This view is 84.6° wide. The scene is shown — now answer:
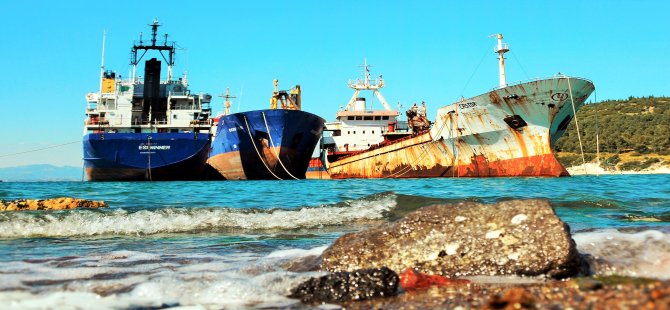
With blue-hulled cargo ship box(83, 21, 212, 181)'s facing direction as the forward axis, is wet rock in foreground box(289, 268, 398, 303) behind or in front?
behind

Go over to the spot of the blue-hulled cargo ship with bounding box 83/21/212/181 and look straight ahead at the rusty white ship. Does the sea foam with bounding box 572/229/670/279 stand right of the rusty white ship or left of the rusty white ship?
right

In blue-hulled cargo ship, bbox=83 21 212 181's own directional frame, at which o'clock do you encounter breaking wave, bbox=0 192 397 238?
The breaking wave is roughly at 6 o'clock from the blue-hulled cargo ship.

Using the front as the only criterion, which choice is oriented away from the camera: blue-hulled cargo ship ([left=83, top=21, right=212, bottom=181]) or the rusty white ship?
the blue-hulled cargo ship

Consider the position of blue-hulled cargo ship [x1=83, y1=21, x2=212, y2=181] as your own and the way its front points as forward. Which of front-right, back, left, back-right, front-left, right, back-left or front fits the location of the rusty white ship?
back-right

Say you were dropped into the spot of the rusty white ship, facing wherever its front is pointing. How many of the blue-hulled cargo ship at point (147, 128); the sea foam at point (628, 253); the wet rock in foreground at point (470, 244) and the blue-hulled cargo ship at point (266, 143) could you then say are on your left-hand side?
0

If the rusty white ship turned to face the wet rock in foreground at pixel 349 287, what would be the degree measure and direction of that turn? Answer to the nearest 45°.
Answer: approximately 45° to its right

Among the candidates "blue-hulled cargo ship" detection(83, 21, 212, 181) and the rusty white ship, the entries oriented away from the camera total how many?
1

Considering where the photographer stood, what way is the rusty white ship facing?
facing the viewer and to the right of the viewer

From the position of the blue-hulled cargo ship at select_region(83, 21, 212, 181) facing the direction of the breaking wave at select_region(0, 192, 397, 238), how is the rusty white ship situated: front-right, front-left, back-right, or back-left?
front-left

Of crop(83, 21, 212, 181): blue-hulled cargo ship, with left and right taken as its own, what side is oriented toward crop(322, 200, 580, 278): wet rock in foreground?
back

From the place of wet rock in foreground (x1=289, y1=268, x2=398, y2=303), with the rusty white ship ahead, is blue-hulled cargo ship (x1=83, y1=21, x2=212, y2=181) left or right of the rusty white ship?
left

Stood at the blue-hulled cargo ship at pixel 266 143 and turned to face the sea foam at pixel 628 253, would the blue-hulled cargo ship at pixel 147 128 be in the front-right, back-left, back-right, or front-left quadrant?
back-right

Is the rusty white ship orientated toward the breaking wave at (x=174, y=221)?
no

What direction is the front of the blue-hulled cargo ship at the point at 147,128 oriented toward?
away from the camera

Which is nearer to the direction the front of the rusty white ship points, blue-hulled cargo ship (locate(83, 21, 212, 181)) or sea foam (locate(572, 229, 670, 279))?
the sea foam

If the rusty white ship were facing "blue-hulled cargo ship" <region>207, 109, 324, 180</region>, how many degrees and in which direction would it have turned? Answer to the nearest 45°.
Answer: approximately 135° to its right
